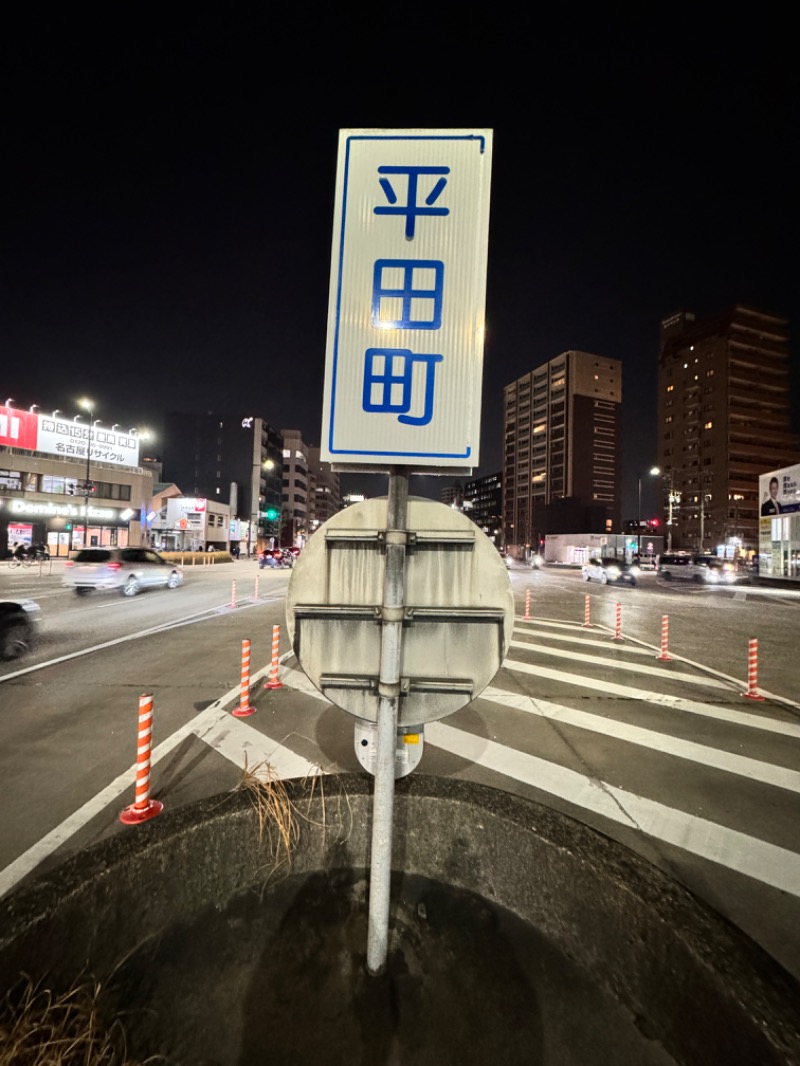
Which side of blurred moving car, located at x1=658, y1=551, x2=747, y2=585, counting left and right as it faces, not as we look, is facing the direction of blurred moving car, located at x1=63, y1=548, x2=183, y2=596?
right

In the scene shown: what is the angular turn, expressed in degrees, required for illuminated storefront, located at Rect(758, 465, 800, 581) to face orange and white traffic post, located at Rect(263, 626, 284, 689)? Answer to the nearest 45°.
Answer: approximately 45° to its left

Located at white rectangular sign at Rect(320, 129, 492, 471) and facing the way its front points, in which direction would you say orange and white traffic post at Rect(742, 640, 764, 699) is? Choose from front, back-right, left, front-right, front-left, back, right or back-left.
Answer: back-left

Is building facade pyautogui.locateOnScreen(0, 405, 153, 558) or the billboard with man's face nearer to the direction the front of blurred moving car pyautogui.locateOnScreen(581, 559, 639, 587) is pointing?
the billboard with man's face

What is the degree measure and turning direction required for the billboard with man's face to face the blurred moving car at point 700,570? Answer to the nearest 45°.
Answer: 0° — it already faces it

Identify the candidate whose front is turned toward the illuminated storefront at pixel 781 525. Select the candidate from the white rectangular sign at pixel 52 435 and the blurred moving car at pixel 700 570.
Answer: the white rectangular sign

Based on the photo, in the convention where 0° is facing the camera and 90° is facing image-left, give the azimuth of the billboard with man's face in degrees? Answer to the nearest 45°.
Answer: approximately 45°

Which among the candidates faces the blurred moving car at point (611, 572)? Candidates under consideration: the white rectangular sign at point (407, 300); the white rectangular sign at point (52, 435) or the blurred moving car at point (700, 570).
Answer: the white rectangular sign at point (52, 435)

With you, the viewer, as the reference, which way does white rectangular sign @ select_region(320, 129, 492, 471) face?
facing the viewer

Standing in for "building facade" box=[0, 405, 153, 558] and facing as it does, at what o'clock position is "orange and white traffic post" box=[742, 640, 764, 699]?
The orange and white traffic post is roughly at 1 o'clock from the building facade.

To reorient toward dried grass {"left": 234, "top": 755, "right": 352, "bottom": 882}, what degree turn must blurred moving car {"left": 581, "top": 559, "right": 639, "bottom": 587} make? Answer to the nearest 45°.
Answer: approximately 45° to its right

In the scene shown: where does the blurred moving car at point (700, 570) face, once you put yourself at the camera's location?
facing the viewer and to the right of the viewer

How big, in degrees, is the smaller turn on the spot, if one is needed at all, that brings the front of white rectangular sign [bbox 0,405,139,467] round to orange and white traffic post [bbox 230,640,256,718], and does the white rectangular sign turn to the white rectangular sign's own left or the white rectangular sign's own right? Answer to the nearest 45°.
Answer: approximately 45° to the white rectangular sign's own right

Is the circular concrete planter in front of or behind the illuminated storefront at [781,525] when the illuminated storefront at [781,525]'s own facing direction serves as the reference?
in front

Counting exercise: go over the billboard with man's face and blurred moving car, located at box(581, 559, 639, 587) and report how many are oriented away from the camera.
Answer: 0
